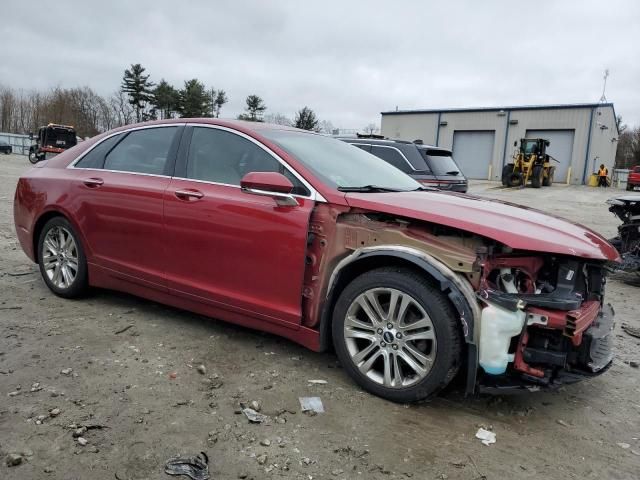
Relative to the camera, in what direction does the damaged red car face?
facing the viewer and to the right of the viewer

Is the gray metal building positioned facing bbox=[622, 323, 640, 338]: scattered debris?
yes

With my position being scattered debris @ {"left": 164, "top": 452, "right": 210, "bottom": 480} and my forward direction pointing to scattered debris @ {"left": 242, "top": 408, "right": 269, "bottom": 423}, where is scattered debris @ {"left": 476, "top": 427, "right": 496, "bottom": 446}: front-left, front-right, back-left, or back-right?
front-right

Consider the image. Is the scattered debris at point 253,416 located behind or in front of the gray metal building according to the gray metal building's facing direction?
in front

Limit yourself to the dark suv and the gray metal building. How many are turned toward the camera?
1

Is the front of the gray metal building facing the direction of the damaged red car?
yes

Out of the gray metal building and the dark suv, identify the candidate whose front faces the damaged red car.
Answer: the gray metal building

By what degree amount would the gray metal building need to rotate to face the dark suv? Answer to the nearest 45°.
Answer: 0° — it already faces it

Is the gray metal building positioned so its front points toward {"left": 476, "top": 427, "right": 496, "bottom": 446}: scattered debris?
yes

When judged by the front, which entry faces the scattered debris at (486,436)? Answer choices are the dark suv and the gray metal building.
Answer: the gray metal building

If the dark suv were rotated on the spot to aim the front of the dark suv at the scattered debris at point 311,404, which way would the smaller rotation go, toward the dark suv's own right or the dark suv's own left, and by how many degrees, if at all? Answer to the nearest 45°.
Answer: approximately 135° to the dark suv's own left

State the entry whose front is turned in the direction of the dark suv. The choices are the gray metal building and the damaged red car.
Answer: the gray metal building

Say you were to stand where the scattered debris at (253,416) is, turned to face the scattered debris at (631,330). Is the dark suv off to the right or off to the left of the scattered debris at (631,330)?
left

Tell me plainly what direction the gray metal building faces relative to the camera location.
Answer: facing the viewer

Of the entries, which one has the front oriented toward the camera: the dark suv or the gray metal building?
the gray metal building

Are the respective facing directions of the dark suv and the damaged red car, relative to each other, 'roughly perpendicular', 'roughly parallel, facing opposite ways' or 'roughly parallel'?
roughly parallel, facing opposite ways

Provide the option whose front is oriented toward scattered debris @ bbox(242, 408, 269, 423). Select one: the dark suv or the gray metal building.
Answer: the gray metal building

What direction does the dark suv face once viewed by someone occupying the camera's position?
facing away from the viewer and to the left of the viewer
